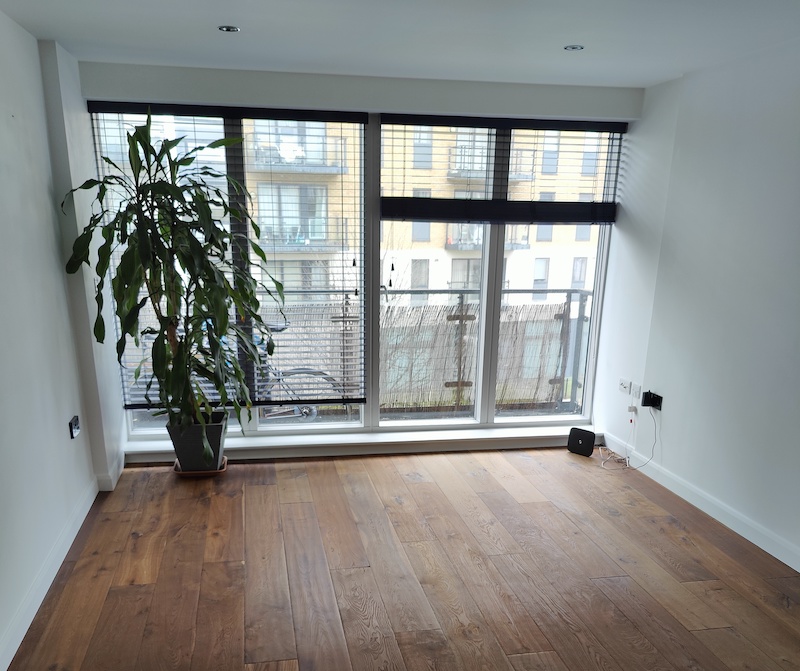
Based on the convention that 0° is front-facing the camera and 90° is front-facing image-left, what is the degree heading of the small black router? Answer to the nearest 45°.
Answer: approximately 0°

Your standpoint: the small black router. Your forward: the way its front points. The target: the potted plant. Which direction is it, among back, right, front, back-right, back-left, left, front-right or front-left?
front-right

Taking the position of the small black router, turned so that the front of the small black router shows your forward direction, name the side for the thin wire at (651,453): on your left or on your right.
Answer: on your left
